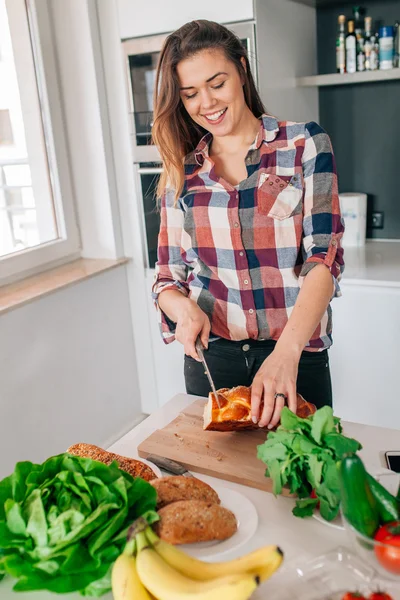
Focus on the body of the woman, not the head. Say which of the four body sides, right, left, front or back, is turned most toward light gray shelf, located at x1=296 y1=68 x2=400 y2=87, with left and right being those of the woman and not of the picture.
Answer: back

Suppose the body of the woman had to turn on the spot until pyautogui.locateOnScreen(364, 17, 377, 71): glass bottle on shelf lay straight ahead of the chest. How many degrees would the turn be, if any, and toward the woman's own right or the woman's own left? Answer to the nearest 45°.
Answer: approximately 135° to the woman's own left

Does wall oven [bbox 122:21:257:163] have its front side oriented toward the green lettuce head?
yes

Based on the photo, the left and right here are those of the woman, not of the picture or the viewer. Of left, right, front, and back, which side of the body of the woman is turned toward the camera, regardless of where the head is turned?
front

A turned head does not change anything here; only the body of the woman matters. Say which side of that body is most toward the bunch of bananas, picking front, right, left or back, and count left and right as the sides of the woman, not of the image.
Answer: front

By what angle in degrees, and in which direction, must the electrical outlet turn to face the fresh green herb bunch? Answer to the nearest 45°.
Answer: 0° — it already faces it

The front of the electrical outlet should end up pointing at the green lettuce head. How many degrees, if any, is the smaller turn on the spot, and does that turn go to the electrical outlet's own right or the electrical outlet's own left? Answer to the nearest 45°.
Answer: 0° — it already faces it

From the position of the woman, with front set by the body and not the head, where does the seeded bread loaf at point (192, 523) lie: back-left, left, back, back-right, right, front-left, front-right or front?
front

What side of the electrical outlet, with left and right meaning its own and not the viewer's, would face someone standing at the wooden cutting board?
front

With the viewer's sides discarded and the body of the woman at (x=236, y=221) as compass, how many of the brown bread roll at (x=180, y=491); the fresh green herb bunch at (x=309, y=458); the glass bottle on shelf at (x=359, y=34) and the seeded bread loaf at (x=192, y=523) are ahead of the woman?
3

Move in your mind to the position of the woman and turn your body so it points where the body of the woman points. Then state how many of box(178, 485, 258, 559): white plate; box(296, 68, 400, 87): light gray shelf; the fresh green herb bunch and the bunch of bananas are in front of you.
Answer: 3
